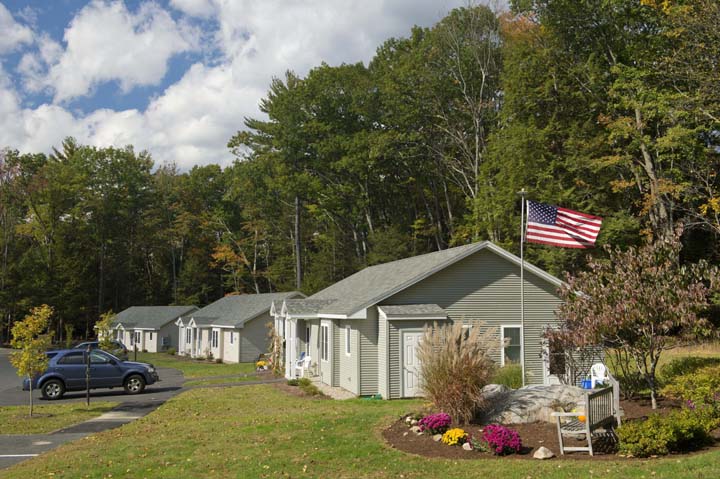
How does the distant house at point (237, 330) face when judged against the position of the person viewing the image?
facing the viewer and to the left of the viewer

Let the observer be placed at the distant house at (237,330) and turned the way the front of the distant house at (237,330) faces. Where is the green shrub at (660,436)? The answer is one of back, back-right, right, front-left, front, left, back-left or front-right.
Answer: front-left

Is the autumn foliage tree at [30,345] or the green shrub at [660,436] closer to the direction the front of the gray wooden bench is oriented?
the autumn foliage tree

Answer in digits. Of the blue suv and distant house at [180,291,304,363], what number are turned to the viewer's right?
1

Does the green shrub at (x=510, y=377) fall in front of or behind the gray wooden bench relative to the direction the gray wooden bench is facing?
in front

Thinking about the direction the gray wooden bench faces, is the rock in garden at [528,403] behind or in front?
in front

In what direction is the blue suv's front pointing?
to the viewer's right

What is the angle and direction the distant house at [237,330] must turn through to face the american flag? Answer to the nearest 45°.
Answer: approximately 45° to its left

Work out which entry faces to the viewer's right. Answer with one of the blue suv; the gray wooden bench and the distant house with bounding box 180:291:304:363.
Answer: the blue suv
